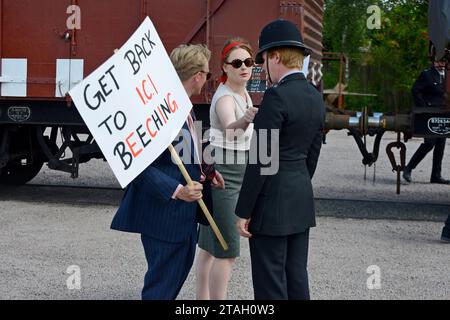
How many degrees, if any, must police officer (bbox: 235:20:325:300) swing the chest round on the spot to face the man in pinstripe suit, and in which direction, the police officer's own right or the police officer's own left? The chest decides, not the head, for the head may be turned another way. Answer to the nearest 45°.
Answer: approximately 45° to the police officer's own left

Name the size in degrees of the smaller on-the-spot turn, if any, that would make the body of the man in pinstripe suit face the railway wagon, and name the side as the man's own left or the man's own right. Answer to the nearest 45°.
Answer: approximately 90° to the man's own left

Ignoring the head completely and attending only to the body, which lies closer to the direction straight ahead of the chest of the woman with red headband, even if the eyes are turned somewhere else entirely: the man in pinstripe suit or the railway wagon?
the man in pinstripe suit

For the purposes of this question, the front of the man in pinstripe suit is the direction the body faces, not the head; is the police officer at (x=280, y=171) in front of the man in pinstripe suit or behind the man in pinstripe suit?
in front

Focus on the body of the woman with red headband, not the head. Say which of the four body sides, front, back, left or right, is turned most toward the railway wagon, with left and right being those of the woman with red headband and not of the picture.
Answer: back

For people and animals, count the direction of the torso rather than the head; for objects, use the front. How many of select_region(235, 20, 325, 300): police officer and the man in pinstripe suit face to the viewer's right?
1

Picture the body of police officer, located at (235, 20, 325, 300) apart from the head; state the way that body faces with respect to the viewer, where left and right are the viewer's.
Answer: facing away from the viewer and to the left of the viewer

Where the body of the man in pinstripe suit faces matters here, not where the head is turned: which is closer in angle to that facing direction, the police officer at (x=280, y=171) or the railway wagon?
the police officer

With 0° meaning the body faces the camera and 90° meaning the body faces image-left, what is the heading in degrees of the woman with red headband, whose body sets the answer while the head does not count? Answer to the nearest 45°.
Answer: approximately 315°

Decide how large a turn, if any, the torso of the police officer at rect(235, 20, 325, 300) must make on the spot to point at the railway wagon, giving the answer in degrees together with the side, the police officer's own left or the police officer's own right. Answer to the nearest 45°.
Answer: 0° — they already face it

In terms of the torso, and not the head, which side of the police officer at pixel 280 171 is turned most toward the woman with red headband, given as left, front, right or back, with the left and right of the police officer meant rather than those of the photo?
front

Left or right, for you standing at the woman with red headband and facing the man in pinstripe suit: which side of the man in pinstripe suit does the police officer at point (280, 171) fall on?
left

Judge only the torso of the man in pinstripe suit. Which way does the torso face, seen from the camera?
to the viewer's right

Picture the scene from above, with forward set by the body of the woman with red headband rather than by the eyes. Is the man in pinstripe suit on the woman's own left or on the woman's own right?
on the woman's own right
